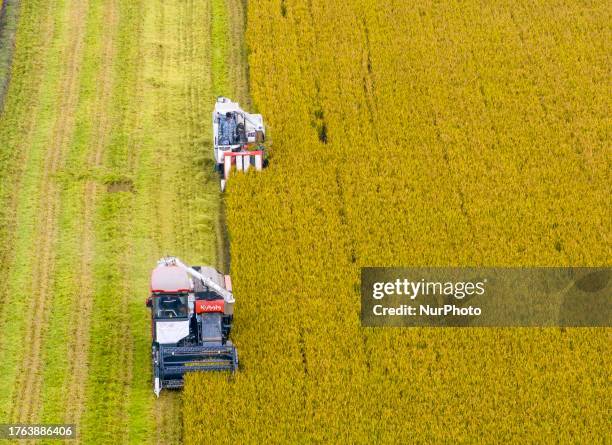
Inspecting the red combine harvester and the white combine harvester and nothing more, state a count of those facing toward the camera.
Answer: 2

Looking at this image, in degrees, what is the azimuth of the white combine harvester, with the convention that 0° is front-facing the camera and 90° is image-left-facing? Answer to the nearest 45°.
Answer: approximately 0°

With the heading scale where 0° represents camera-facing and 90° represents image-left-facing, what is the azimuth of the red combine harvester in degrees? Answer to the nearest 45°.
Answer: approximately 0°
